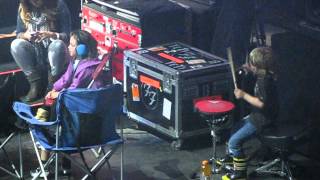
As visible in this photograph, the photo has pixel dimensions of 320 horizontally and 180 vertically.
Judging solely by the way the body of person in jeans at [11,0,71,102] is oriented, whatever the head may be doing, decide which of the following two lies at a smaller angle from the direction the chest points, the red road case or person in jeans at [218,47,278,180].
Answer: the person in jeans

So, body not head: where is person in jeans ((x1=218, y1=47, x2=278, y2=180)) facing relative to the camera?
to the viewer's left

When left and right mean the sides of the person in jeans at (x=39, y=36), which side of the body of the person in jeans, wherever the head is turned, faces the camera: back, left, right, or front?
front

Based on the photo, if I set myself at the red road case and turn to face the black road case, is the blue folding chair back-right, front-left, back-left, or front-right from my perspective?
front-right

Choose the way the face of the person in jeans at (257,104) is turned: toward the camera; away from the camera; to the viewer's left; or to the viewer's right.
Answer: to the viewer's left

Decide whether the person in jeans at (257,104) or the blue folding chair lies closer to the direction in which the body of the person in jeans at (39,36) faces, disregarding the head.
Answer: the blue folding chair

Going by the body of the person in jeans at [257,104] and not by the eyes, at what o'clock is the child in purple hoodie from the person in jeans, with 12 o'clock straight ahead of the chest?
The child in purple hoodie is roughly at 12 o'clock from the person in jeans.

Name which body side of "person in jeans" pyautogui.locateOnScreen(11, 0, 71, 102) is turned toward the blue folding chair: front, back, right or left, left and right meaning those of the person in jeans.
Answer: front

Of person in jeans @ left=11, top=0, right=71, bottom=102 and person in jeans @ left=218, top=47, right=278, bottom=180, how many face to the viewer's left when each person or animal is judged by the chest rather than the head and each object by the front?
1

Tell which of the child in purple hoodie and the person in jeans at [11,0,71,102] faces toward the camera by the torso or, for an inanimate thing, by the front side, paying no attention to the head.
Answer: the person in jeans
